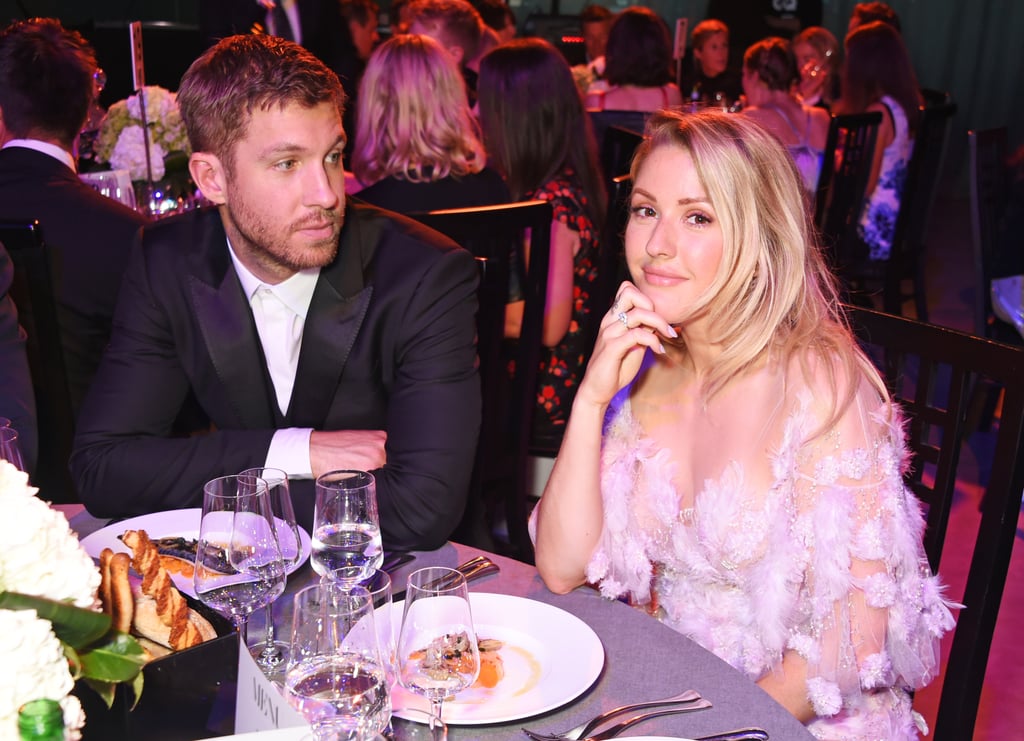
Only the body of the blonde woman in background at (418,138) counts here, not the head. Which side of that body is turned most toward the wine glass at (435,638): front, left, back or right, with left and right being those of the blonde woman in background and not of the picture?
back

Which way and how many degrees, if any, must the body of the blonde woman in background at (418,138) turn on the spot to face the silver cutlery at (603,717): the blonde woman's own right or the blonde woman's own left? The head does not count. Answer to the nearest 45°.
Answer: approximately 180°

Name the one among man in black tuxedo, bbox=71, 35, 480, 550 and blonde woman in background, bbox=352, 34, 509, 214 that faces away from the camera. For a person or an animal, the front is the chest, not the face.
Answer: the blonde woman in background

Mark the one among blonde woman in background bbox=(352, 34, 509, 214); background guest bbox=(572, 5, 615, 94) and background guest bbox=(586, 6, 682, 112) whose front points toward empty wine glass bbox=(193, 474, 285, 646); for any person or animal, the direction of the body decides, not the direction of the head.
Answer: background guest bbox=(572, 5, 615, 94)

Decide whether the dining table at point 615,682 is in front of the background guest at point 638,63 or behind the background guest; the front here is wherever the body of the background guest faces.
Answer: behind

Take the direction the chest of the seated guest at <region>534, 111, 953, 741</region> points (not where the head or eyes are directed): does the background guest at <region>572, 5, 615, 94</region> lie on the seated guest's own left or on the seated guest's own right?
on the seated guest's own right

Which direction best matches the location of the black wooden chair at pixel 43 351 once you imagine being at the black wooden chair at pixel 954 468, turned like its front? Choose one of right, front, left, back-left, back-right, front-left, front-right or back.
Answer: front-right

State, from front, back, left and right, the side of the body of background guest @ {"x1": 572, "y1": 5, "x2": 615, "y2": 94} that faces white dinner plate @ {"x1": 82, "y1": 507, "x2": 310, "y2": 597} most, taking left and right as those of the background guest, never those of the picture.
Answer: front

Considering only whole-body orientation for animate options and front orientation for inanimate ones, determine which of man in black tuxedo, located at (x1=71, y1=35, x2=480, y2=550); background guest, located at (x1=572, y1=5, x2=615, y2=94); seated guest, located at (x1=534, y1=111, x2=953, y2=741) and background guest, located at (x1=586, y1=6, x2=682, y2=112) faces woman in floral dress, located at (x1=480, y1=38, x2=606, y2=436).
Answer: background guest, located at (x1=572, y1=5, x2=615, y2=94)

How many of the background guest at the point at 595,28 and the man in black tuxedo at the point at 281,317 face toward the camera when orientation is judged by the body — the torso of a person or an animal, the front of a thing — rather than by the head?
2

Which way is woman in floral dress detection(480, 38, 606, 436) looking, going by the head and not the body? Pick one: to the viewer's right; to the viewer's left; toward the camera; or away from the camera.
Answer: away from the camera

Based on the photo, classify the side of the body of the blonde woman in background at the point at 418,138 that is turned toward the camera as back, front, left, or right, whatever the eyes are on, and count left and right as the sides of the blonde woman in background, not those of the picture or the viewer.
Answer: back

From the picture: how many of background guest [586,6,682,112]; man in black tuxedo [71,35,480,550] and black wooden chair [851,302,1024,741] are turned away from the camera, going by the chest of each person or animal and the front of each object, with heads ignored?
1
